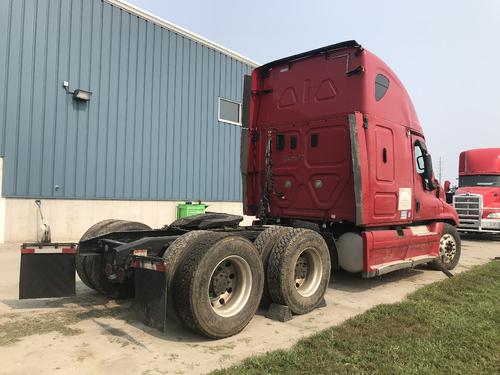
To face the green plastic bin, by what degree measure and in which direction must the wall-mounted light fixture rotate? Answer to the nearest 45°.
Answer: approximately 45° to its left

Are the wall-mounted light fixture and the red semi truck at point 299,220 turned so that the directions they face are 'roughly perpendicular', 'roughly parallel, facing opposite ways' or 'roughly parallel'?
roughly perpendicular

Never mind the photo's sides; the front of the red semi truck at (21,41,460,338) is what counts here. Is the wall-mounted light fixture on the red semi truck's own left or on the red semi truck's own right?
on the red semi truck's own left

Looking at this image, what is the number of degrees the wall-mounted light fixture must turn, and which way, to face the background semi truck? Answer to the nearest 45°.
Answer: approximately 45° to its left

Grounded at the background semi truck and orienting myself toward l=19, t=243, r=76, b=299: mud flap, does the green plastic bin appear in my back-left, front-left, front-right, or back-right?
front-right

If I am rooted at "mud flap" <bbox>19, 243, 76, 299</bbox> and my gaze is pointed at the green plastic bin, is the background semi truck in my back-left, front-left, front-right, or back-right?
front-right

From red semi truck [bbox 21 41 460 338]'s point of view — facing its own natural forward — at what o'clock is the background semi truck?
The background semi truck is roughly at 12 o'clock from the red semi truck.

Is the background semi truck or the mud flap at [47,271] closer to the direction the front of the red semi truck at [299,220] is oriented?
the background semi truck

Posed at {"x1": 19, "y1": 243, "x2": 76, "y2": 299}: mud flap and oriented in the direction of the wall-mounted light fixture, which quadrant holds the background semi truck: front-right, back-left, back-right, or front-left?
front-right

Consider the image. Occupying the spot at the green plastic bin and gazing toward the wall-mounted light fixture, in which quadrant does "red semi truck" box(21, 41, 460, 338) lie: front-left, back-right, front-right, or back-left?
front-left

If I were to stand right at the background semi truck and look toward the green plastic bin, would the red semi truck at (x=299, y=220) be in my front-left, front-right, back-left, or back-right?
front-left

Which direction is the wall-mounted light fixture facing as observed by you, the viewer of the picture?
facing the viewer and to the right of the viewer

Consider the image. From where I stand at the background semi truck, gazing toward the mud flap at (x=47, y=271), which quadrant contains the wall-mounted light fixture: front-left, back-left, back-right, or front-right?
front-right

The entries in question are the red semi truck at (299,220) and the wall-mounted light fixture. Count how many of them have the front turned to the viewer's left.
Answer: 0

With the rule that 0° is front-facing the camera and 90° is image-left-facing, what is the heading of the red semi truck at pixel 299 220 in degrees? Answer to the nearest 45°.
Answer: approximately 225°
